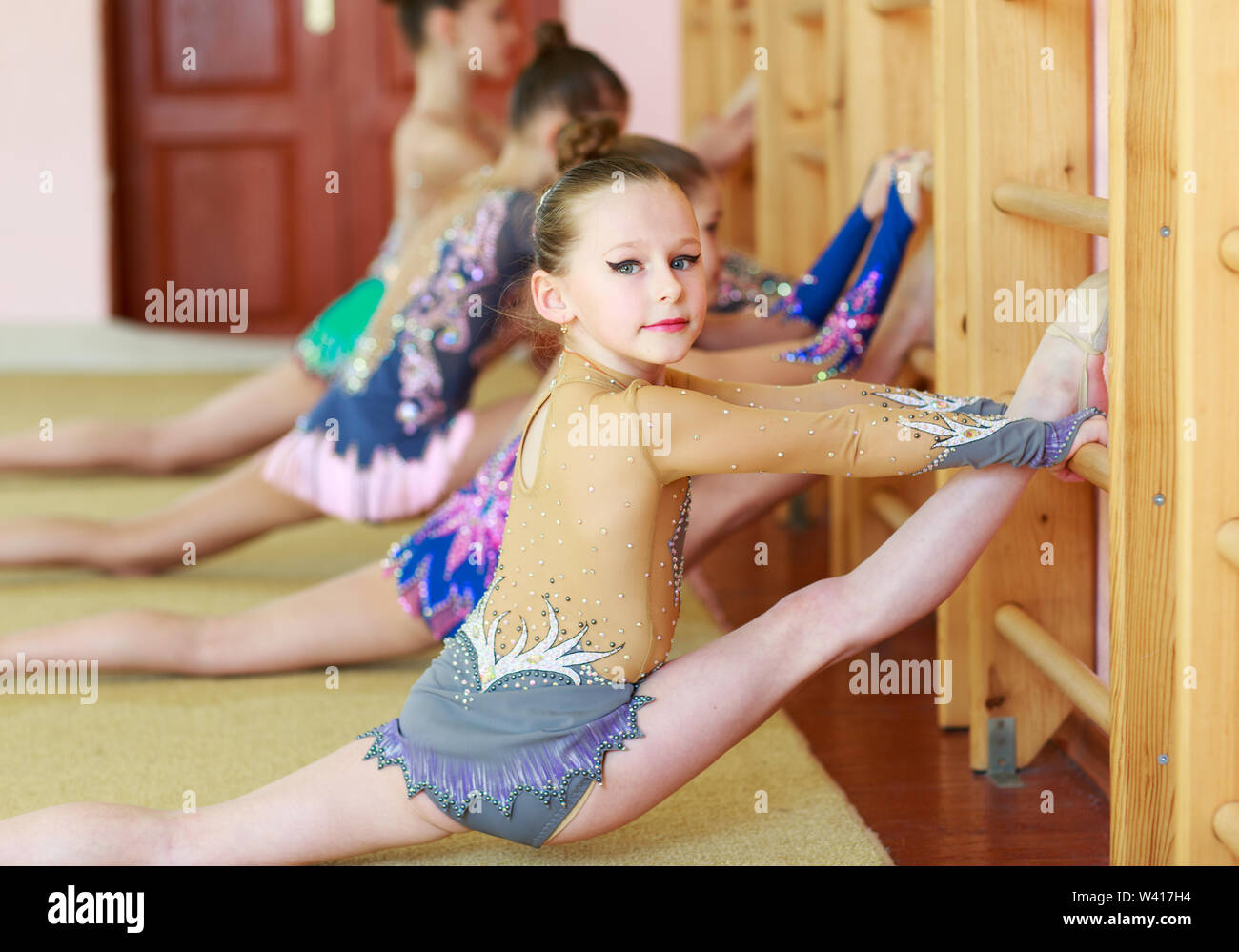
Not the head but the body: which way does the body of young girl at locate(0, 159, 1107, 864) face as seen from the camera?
to the viewer's right

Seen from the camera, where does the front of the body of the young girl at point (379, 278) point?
to the viewer's right

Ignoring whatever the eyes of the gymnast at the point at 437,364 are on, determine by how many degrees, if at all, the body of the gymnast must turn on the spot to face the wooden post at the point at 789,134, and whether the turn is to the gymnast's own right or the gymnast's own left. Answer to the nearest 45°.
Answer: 0° — they already face it

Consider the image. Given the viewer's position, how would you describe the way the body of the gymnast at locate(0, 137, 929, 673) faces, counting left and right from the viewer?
facing to the right of the viewer

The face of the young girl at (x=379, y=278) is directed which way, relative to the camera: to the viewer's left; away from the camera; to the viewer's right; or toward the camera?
to the viewer's right

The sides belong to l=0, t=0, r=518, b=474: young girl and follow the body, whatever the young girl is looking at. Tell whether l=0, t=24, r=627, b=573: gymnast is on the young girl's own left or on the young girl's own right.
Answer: on the young girl's own right
